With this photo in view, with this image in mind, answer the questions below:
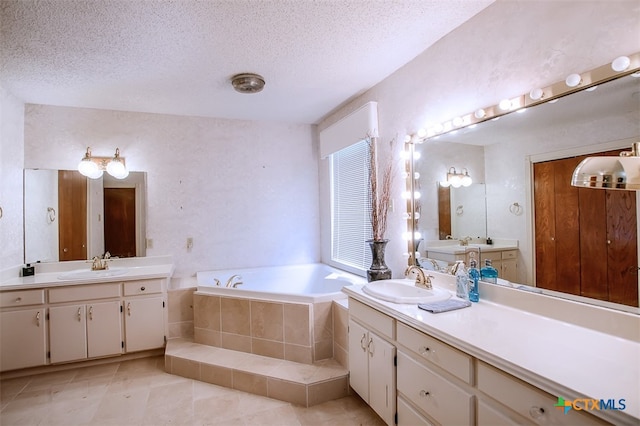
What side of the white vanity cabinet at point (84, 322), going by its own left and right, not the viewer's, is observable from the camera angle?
front

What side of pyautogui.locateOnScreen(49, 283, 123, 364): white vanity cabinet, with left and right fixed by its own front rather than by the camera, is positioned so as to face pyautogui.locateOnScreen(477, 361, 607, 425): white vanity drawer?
front

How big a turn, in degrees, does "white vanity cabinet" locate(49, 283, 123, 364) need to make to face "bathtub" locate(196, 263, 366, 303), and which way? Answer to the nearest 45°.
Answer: approximately 90° to its left

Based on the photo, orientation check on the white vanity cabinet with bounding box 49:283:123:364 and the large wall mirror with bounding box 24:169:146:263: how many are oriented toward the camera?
2

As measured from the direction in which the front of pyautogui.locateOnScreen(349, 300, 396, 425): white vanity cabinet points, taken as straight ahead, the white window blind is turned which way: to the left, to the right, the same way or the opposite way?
the same way

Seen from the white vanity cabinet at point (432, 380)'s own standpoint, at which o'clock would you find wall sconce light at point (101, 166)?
The wall sconce light is roughly at 2 o'clock from the white vanity cabinet.

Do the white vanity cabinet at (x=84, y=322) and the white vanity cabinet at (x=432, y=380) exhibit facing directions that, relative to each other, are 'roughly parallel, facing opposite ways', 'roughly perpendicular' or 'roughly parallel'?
roughly perpendicular

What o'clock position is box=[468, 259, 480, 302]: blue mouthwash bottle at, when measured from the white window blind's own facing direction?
The blue mouthwash bottle is roughly at 10 o'clock from the white window blind.

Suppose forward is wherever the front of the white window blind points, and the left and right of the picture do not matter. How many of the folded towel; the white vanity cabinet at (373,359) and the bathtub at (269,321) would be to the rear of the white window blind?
0

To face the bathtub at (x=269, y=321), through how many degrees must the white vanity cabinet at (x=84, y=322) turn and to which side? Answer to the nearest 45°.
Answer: approximately 45° to its left

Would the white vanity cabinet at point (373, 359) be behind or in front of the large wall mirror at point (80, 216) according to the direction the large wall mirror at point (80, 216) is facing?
in front

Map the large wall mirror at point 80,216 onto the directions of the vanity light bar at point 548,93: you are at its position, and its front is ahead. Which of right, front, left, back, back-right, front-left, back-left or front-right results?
front-right

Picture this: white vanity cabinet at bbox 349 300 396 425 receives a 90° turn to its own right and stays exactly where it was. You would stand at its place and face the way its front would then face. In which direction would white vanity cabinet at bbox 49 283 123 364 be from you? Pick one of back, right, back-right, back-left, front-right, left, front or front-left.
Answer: front-left

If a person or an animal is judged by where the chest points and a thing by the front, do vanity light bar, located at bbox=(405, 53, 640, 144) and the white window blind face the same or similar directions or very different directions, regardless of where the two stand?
same or similar directions

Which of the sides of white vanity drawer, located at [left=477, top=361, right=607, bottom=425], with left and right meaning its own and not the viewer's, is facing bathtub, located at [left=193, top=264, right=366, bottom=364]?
right

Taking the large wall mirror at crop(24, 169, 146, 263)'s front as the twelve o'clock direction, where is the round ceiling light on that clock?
The round ceiling light is roughly at 11 o'clock from the large wall mirror.

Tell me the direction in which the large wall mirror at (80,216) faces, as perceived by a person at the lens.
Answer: facing the viewer

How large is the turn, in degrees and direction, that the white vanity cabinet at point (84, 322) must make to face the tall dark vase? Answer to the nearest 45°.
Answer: approximately 45° to its left

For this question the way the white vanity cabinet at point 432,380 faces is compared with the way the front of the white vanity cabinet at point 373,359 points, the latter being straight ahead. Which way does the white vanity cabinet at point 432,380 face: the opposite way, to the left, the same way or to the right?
the same way
